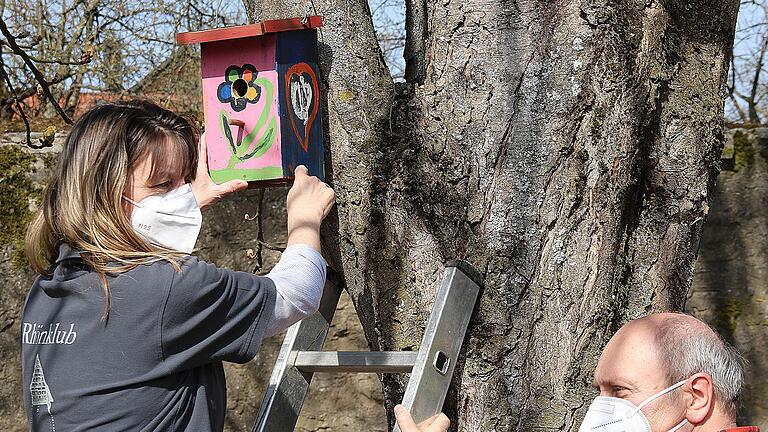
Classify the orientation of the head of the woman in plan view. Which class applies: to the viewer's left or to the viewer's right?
to the viewer's right

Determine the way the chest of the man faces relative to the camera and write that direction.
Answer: to the viewer's left

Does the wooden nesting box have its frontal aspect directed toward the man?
no

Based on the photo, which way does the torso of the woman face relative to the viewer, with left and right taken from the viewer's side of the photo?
facing away from the viewer and to the right of the viewer

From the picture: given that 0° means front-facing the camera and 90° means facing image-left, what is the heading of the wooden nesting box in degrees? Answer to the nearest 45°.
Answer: approximately 45°

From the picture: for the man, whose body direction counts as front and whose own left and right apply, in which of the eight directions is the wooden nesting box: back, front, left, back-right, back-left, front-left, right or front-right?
front

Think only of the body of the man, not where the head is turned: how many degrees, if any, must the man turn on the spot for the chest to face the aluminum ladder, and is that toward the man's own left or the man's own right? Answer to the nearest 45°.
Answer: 0° — they already face it

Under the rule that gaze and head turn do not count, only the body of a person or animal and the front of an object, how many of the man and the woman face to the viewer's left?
1

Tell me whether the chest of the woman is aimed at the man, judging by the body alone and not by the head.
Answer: no

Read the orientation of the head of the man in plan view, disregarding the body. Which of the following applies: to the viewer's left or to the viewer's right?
to the viewer's left

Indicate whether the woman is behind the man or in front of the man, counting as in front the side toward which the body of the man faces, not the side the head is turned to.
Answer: in front

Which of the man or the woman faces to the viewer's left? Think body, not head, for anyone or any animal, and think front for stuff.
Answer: the man
